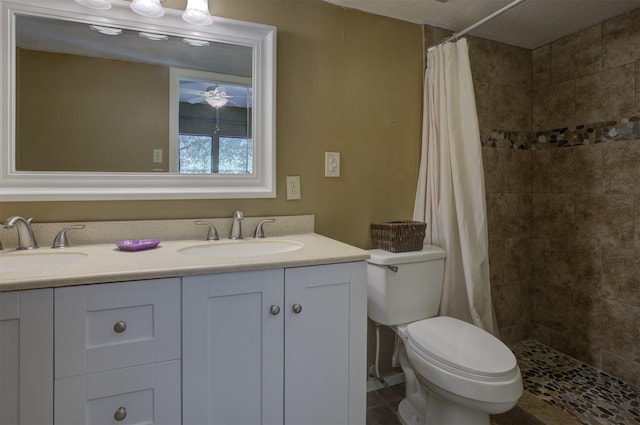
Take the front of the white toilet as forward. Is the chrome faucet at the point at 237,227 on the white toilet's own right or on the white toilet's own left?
on the white toilet's own right

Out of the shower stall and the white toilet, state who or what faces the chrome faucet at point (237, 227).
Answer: the shower stall

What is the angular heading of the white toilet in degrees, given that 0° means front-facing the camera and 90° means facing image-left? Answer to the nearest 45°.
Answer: approximately 315°

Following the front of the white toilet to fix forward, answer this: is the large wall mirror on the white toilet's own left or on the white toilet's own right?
on the white toilet's own right

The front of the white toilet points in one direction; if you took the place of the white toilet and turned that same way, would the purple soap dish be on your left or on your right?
on your right
